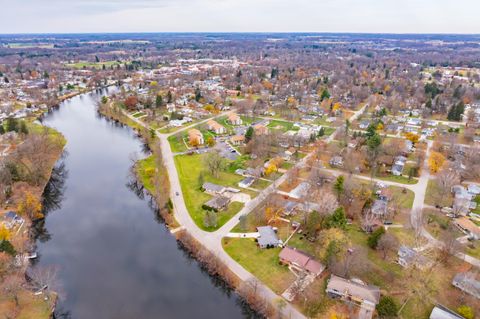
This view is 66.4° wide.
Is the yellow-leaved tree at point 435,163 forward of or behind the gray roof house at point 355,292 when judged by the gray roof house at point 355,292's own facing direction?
behind

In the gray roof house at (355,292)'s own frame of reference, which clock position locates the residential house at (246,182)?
The residential house is roughly at 3 o'clock from the gray roof house.

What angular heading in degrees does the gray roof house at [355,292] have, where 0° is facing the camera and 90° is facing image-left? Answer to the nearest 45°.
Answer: approximately 45°

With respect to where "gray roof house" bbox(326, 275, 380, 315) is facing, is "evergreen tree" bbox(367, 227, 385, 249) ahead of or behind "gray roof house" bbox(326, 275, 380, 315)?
behind

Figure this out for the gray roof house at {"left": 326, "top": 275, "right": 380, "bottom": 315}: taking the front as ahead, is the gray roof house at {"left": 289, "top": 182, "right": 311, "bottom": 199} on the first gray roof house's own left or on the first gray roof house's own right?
on the first gray roof house's own right

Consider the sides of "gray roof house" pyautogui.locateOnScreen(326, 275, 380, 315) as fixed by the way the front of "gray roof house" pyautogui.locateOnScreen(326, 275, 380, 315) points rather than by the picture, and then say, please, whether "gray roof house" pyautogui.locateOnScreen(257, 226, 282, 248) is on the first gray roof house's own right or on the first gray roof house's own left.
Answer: on the first gray roof house's own right

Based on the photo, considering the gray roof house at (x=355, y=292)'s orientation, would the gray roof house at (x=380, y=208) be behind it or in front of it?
behind

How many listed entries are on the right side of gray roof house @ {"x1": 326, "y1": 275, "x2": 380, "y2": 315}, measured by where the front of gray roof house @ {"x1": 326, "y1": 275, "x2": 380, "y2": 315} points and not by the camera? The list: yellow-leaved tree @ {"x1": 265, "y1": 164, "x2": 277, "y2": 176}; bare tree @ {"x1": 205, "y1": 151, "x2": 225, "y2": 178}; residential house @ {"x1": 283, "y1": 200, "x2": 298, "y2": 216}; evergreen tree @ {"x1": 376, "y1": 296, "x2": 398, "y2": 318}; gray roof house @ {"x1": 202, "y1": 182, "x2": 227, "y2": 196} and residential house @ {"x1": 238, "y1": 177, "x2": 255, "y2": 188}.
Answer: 5

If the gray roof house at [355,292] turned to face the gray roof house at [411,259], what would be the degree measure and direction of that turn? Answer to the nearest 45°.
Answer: approximately 180°

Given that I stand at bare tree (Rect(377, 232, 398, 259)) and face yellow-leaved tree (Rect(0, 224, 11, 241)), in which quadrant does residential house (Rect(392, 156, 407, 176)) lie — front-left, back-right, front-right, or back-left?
back-right

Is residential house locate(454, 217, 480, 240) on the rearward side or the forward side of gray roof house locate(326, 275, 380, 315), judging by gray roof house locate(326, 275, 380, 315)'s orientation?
on the rearward side

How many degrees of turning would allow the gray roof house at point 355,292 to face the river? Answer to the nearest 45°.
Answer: approximately 45° to its right

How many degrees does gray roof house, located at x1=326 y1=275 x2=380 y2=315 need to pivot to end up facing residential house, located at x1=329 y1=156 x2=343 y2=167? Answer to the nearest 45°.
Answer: approximately 135° to its right
